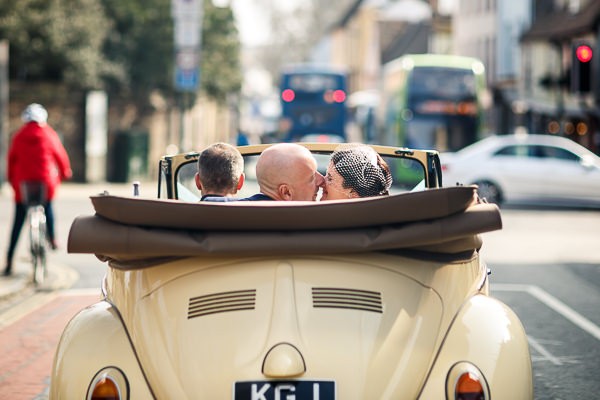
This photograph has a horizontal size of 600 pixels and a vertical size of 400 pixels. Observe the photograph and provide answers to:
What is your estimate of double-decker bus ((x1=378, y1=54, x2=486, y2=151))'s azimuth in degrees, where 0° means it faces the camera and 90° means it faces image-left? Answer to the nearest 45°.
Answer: approximately 0°

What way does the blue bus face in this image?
away from the camera

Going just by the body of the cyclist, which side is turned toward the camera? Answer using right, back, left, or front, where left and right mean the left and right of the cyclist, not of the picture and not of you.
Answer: back

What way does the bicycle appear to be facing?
away from the camera

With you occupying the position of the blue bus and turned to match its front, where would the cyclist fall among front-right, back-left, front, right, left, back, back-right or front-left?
back

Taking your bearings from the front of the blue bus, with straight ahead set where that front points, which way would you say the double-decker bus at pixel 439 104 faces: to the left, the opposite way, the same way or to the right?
the opposite way

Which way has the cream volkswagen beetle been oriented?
away from the camera

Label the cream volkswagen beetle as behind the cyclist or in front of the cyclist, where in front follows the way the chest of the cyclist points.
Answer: behind
